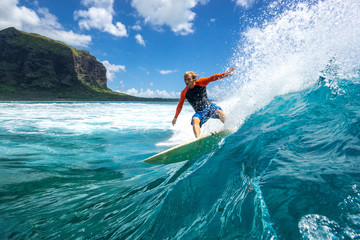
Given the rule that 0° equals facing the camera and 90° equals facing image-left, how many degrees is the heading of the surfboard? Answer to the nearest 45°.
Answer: approximately 90°
